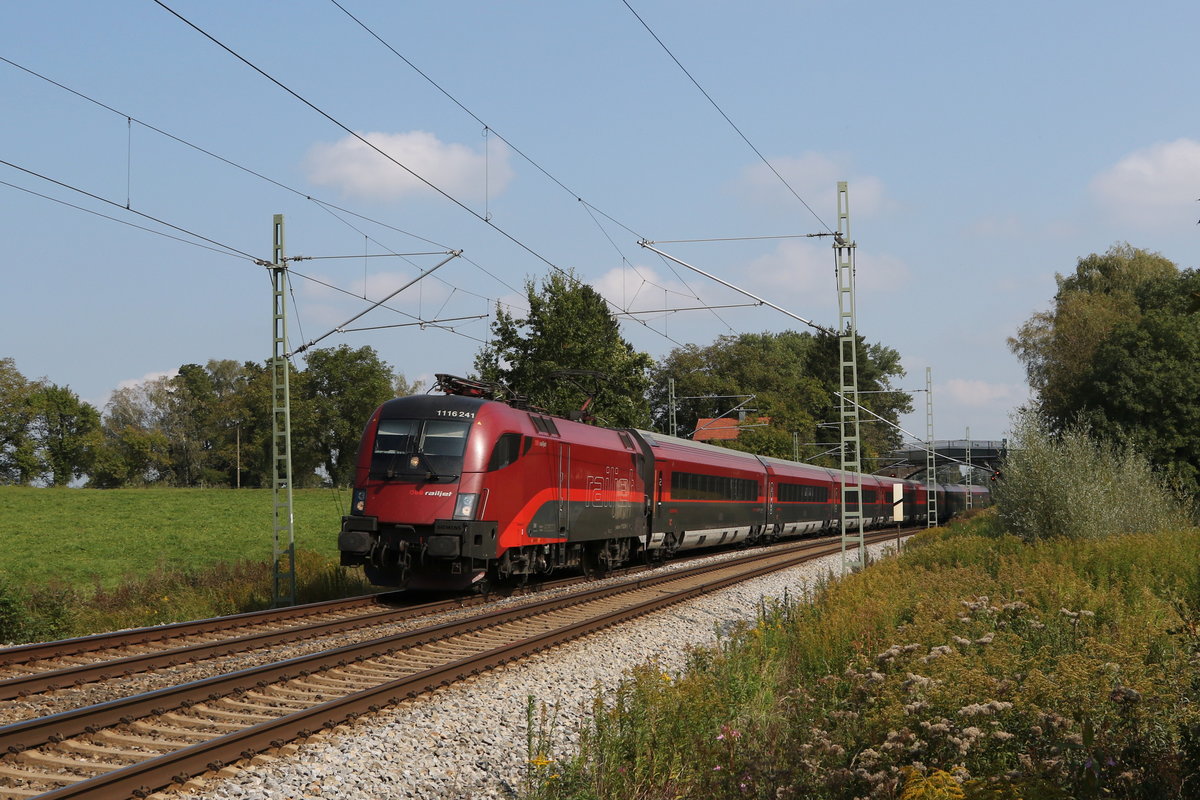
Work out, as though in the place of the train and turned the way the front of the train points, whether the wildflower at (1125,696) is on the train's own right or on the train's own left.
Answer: on the train's own left

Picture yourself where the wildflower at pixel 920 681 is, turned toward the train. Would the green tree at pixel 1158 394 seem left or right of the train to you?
right

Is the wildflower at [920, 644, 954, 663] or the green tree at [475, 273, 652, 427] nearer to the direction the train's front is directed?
the wildflower

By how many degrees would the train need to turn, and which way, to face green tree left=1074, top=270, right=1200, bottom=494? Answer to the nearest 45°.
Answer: approximately 180°

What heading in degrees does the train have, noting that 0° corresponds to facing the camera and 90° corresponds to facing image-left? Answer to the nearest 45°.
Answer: approximately 45°

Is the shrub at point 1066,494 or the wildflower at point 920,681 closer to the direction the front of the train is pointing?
the wildflower

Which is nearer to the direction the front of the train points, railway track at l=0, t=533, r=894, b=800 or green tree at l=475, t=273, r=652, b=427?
the railway track
